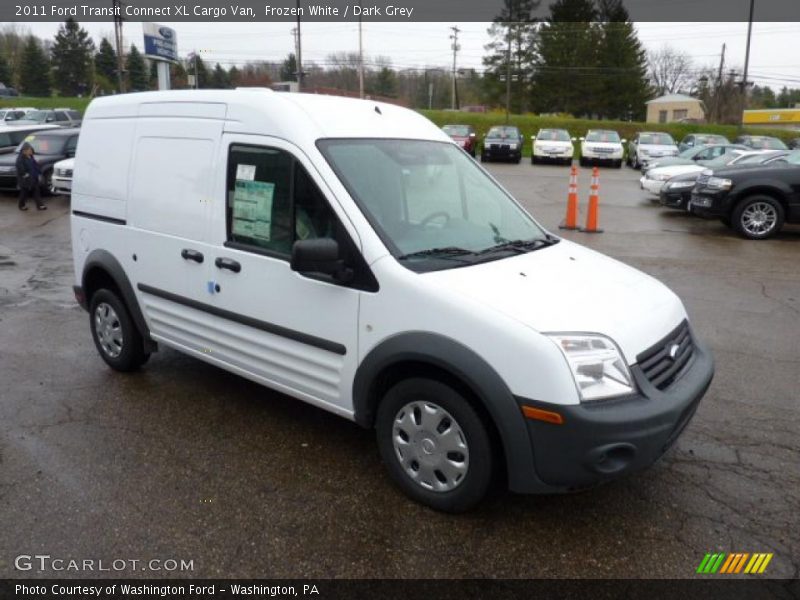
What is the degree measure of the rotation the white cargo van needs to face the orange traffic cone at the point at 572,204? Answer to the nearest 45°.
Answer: approximately 135° to its left

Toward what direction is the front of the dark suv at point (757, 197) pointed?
to the viewer's left

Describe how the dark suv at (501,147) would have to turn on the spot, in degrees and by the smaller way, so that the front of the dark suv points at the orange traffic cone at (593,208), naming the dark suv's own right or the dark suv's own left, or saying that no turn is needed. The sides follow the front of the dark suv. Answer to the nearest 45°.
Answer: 0° — it already faces it

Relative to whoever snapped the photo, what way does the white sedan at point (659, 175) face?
facing the viewer and to the left of the viewer

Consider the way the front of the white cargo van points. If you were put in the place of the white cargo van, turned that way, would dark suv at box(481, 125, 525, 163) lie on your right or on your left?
on your left

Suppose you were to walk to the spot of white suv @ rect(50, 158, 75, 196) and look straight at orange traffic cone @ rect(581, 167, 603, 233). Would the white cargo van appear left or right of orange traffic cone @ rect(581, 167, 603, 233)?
right

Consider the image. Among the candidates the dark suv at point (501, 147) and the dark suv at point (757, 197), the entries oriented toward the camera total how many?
1

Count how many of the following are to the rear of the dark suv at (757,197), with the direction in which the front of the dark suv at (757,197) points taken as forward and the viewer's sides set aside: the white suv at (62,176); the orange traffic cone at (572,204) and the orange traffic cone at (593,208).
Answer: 0

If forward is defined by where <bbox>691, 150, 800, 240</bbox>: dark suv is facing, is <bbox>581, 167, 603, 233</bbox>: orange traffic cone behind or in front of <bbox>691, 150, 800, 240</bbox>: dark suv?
in front

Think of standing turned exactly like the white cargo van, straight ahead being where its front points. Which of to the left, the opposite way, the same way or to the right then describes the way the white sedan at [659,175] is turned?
to the right

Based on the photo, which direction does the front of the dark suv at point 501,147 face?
toward the camera

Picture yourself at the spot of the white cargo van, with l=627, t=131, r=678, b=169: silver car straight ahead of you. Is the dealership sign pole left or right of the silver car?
left

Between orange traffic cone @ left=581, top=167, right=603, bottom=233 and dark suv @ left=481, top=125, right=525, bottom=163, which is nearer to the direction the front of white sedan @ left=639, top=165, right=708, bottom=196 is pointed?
the orange traffic cone
